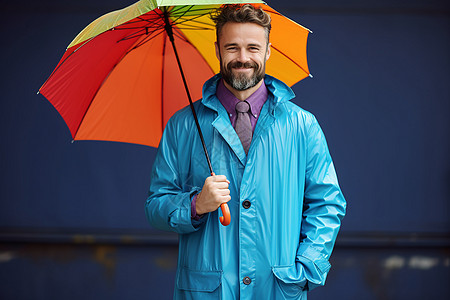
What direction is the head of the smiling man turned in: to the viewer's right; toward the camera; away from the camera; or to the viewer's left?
toward the camera

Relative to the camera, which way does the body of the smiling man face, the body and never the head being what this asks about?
toward the camera
